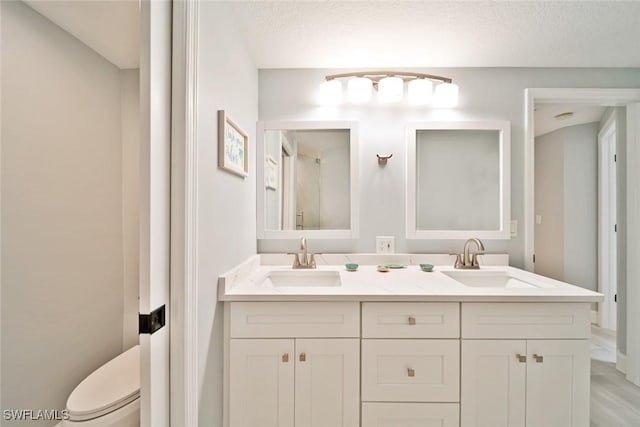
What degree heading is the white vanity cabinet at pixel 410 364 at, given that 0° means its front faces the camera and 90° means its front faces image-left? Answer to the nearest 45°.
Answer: approximately 0°

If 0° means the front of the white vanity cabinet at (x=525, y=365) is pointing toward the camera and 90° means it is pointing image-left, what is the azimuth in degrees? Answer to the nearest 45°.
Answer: approximately 0°

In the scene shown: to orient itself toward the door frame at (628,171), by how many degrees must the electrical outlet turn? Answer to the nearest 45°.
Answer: approximately 90° to its left

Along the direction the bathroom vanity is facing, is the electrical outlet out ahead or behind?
behind
